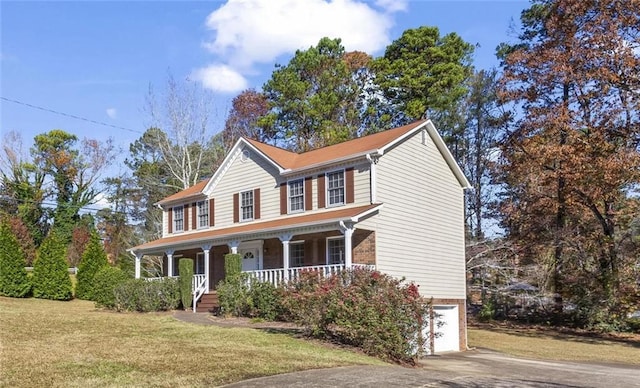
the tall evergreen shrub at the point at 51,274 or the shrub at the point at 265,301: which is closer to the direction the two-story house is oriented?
the shrub

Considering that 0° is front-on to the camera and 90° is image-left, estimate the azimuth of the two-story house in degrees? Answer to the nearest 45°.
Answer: approximately 45°

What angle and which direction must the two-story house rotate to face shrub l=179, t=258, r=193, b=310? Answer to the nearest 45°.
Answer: approximately 45° to its right

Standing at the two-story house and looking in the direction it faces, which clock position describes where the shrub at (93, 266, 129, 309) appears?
The shrub is roughly at 2 o'clock from the two-story house.

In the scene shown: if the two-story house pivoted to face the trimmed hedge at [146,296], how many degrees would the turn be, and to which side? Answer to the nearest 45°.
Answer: approximately 45° to its right

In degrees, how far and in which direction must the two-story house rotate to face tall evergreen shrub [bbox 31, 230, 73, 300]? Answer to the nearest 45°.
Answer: approximately 90° to its right

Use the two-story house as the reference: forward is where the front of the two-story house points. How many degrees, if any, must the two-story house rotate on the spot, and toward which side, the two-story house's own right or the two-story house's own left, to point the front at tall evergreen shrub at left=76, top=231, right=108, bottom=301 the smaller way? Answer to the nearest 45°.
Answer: approximately 90° to the two-story house's own right
